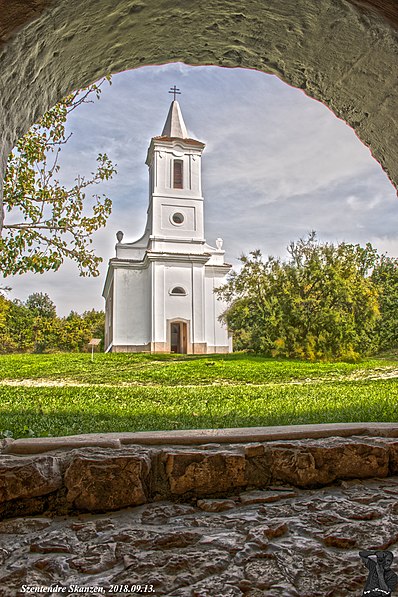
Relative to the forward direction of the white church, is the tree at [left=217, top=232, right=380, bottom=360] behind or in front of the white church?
in front

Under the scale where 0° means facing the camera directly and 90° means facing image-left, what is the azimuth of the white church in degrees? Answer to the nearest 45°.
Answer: approximately 0°

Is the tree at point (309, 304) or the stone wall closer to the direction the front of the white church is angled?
the stone wall

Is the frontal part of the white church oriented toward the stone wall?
yes
